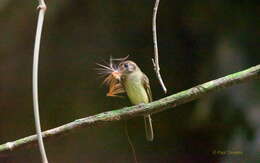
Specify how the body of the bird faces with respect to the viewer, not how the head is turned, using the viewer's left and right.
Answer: facing the viewer and to the left of the viewer

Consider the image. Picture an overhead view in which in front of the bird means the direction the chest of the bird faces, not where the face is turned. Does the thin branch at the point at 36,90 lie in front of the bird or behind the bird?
in front
